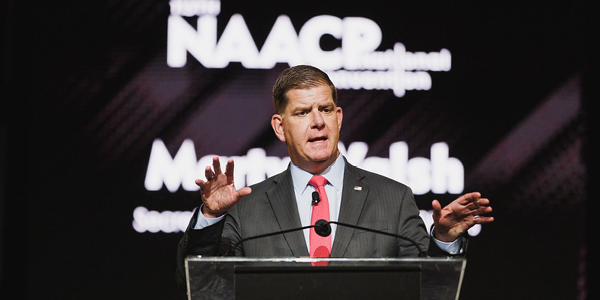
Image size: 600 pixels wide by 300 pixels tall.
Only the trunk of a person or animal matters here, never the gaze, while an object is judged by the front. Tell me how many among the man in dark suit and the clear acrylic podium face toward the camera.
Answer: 2

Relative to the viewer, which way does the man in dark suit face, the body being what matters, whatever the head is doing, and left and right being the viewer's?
facing the viewer

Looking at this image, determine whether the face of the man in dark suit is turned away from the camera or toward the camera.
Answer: toward the camera

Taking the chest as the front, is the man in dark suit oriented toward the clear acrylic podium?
yes

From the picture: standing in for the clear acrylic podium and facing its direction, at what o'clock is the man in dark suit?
The man in dark suit is roughly at 6 o'clock from the clear acrylic podium.

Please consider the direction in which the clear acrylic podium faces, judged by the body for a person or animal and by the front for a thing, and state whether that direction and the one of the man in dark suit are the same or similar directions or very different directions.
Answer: same or similar directions
